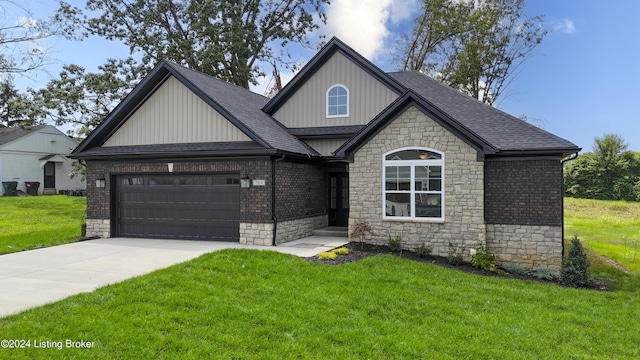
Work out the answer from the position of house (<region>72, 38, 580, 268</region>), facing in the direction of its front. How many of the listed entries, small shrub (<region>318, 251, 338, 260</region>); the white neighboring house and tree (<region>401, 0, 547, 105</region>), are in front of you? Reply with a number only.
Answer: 1

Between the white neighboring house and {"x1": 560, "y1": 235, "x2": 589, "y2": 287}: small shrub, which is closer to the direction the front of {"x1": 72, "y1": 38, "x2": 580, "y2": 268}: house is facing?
the small shrub

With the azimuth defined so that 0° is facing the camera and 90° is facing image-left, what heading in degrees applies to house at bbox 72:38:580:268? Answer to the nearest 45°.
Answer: approximately 0°

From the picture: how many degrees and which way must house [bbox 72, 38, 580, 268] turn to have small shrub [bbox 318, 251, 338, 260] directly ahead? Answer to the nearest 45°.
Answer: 0° — it already faces it

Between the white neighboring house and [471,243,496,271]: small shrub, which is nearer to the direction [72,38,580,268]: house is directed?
the small shrub

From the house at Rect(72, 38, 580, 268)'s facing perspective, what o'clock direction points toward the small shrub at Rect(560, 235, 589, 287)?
The small shrub is roughly at 10 o'clock from the house.

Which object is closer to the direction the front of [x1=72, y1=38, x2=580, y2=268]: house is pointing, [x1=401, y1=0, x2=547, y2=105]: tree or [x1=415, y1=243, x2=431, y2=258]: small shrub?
the small shrub

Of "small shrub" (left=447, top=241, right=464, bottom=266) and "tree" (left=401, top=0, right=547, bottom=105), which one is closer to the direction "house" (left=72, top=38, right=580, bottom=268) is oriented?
the small shrub

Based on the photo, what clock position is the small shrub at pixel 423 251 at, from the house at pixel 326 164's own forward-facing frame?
The small shrub is roughly at 10 o'clock from the house.

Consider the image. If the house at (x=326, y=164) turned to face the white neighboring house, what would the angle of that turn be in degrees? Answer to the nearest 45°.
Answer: approximately 135° to its right

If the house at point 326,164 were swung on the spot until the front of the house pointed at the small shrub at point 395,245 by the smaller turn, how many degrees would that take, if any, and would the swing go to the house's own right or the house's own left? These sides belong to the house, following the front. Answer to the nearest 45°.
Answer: approximately 45° to the house's own left

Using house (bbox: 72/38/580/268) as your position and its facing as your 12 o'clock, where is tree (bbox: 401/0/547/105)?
The tree is roughly at 7 o'clock from the house.

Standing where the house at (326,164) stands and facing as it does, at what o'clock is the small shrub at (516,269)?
The small shrub is roughly at 10 o'clock from the house.
